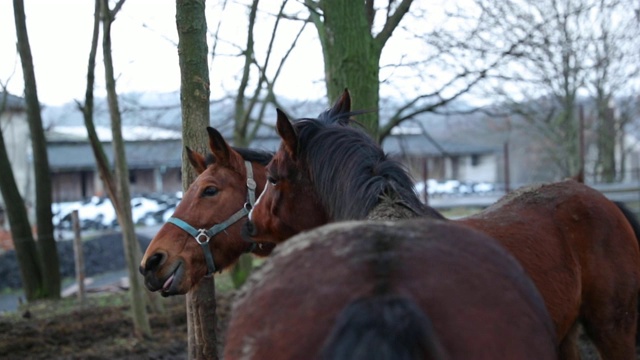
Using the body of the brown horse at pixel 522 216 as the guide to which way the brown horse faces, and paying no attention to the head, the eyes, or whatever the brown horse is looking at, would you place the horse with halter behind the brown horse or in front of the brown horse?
in front

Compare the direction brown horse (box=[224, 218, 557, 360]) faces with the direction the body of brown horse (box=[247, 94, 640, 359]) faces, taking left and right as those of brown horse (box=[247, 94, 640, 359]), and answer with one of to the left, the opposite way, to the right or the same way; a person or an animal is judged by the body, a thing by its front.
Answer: to the right

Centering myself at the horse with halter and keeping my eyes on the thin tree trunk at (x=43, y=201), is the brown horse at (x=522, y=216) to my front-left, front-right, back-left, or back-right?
back-right

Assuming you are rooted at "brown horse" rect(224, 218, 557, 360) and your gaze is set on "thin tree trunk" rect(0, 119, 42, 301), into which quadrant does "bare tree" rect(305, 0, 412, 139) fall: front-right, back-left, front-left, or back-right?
front-right

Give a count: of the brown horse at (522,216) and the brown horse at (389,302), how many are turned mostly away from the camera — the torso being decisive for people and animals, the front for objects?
1

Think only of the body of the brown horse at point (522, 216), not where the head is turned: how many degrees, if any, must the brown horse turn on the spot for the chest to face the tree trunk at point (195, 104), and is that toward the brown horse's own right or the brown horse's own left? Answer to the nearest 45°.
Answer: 0° — it already faces it

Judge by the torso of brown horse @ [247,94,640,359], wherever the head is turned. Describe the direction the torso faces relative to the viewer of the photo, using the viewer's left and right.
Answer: facing to the left of the viewer

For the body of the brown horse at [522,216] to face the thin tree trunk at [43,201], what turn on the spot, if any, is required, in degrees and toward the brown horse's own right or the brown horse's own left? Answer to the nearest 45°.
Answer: approximately 45° to the brown horse's own right

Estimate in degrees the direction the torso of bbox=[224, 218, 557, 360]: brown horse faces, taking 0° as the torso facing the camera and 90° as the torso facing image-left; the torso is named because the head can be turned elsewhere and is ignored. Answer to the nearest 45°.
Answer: approximately 180°

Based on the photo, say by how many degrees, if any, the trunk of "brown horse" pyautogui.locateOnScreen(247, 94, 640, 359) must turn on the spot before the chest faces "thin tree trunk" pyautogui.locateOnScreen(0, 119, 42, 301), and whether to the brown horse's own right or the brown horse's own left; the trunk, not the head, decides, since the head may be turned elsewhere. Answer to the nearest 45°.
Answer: approximately 45° to the brown horse's own right

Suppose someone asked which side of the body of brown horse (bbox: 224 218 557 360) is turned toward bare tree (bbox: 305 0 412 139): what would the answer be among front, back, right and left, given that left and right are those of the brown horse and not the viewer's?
front
